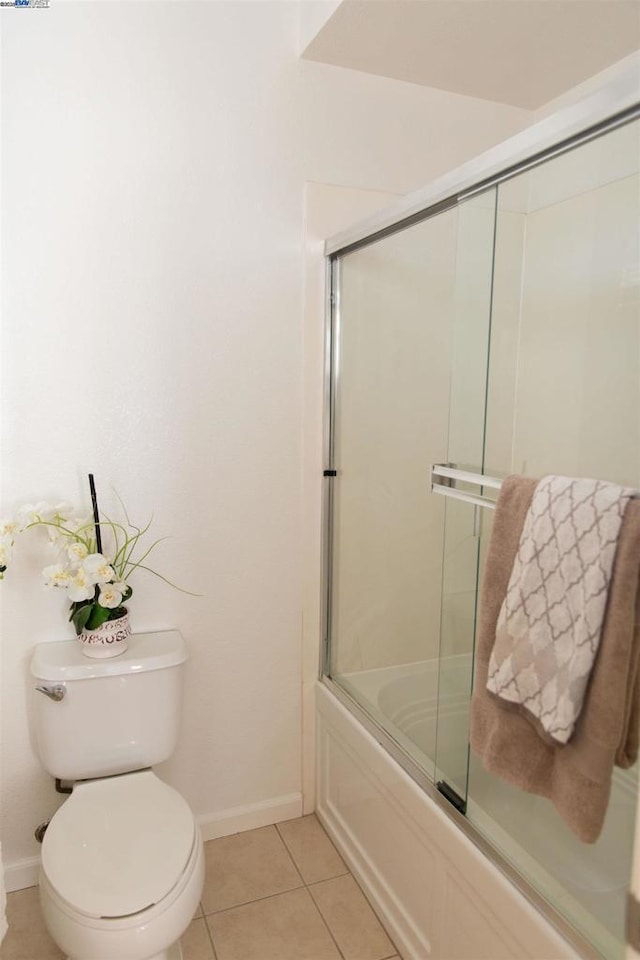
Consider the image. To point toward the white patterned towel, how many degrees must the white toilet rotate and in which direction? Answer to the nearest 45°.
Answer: approximately 45° to its left

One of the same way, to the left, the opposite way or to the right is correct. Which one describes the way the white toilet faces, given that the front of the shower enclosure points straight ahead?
to the left

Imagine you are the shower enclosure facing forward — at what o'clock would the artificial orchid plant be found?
The artificial orchid plant is roughly at 1 o'clock from the shower enclosure.

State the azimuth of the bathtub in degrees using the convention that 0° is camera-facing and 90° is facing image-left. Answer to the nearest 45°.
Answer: approximately 45°

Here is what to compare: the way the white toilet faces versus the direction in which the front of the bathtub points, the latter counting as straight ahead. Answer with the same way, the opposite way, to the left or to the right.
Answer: to the left

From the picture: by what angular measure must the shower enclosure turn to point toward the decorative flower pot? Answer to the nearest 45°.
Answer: approximately 45° to its right

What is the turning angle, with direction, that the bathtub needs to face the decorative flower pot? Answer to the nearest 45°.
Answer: approximately 45° to its right

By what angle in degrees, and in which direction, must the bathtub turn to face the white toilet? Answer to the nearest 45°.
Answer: approximately 45° to its right
